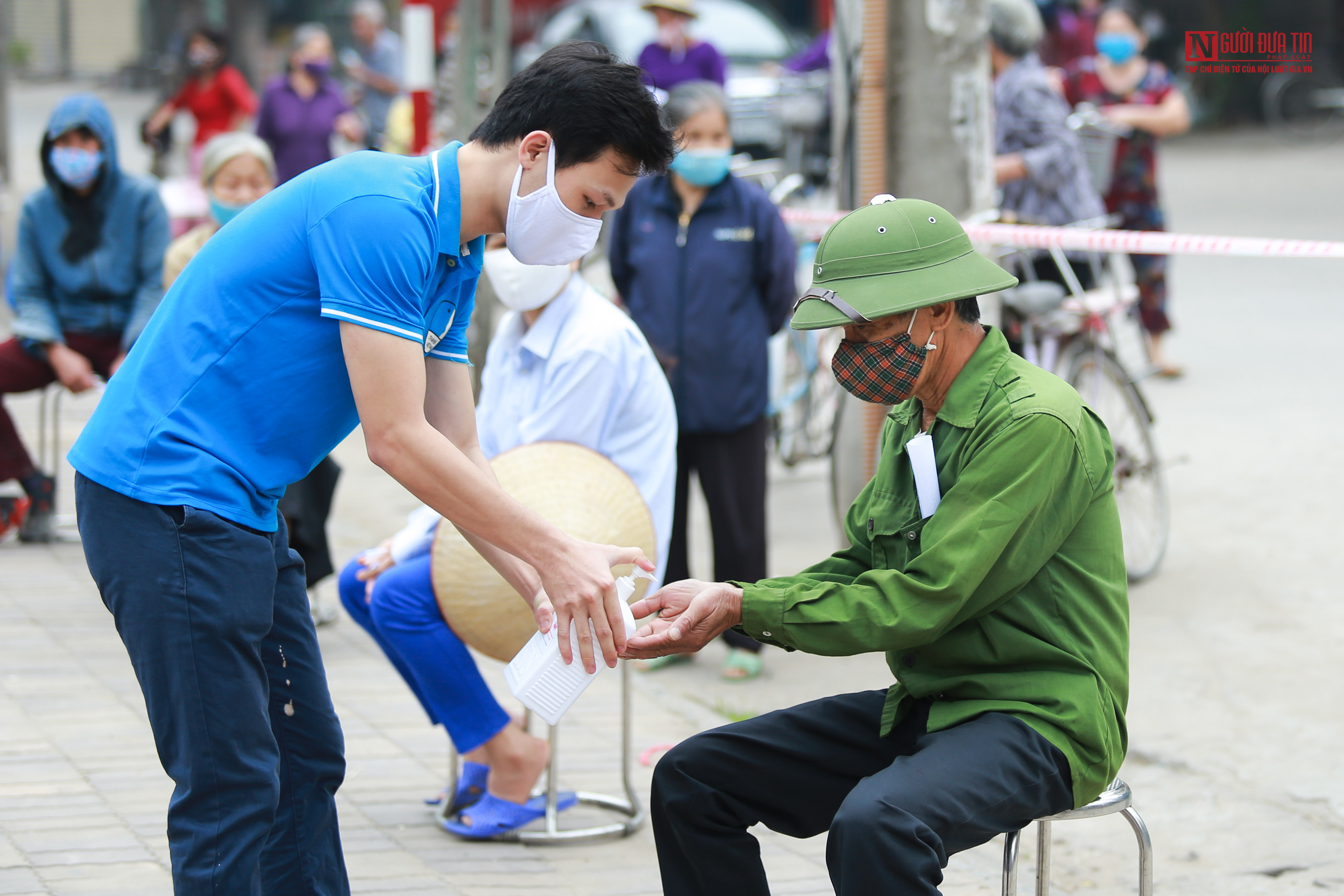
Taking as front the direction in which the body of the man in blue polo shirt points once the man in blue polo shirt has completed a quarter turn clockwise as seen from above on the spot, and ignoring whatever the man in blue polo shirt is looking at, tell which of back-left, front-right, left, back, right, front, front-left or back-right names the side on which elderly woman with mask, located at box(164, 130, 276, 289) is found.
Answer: back

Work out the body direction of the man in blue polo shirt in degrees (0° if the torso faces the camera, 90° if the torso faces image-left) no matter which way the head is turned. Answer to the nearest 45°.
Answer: approximately 270°

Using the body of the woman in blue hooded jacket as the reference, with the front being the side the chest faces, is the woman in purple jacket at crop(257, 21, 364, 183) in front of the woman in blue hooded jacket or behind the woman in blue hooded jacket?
behind

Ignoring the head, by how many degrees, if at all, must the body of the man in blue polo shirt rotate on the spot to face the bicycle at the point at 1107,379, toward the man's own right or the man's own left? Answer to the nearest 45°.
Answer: approximately 45° to the man's own left

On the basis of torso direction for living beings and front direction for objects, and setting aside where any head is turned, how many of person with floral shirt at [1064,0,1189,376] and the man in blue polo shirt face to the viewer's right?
1

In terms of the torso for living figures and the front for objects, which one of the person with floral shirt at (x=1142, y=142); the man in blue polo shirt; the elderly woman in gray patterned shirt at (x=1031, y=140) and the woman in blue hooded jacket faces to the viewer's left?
the elderly woman in gray patterned shirt

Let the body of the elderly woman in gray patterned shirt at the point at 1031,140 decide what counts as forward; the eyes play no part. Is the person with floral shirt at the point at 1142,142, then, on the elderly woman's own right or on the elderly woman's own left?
on the elderly woman's own right

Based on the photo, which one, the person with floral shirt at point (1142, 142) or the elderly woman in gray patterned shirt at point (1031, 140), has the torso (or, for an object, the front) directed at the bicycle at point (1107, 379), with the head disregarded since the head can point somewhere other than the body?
the person with floral shirt

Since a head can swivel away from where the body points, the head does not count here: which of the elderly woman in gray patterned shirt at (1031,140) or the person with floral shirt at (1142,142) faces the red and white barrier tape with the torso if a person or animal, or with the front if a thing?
the person with floral shirt

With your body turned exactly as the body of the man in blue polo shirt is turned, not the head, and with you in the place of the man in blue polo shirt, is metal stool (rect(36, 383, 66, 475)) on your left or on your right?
on your left

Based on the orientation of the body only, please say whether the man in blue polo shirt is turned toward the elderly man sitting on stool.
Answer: yes
